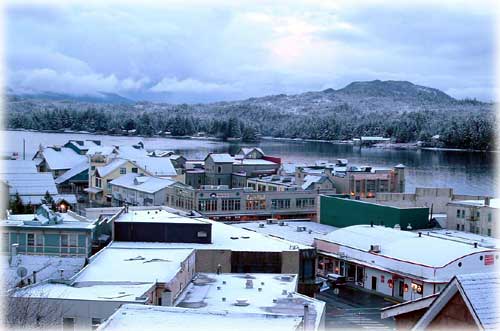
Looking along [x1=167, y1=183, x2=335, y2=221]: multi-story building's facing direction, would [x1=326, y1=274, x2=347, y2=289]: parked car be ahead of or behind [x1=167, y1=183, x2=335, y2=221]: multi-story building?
ahead

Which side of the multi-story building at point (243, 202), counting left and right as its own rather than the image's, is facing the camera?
front

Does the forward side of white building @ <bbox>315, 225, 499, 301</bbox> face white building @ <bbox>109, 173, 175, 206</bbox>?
no

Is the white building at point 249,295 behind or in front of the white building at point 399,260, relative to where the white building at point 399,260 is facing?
in front

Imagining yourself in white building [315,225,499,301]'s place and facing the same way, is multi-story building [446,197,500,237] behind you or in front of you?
behind

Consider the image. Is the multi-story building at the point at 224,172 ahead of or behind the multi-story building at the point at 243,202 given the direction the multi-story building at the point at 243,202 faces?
behind

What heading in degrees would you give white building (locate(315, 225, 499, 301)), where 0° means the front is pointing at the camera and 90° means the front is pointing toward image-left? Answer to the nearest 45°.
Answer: approximately 45°

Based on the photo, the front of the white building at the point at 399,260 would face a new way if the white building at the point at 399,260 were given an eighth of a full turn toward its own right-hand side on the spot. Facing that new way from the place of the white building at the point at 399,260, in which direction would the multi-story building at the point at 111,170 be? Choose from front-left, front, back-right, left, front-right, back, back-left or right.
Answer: front-right

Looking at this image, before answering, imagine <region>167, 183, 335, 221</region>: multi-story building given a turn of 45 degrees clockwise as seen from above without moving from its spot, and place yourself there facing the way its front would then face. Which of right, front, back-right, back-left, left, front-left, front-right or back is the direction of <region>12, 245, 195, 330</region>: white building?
front-left

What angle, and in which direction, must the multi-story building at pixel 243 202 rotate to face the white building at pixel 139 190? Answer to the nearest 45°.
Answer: approximately 135° to its right

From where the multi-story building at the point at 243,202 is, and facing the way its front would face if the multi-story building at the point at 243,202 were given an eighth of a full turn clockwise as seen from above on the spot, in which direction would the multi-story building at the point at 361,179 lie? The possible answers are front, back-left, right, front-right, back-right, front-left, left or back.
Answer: back

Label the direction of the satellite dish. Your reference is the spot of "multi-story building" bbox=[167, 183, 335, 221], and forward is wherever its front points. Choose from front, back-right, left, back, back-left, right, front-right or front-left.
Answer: front

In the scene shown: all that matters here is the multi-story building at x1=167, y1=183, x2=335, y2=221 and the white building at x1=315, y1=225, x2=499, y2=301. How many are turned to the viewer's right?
0

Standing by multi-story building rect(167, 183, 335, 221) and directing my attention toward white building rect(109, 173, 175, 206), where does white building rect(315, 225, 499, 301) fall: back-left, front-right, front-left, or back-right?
back-left

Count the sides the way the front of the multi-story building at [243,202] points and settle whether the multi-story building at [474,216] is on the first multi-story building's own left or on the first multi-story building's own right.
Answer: on the first multi-story building's own left

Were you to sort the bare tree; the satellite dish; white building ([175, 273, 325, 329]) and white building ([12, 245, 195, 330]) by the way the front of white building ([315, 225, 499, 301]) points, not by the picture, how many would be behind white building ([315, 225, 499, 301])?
0

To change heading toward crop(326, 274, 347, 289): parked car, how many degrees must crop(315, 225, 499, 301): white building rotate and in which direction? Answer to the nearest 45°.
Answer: approximately 45° to its right

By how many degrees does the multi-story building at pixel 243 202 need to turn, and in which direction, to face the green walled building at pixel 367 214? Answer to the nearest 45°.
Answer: approximately 45° to its left

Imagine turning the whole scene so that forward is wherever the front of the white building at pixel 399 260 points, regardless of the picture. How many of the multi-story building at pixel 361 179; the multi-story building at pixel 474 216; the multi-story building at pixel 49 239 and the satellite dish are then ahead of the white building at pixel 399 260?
2
